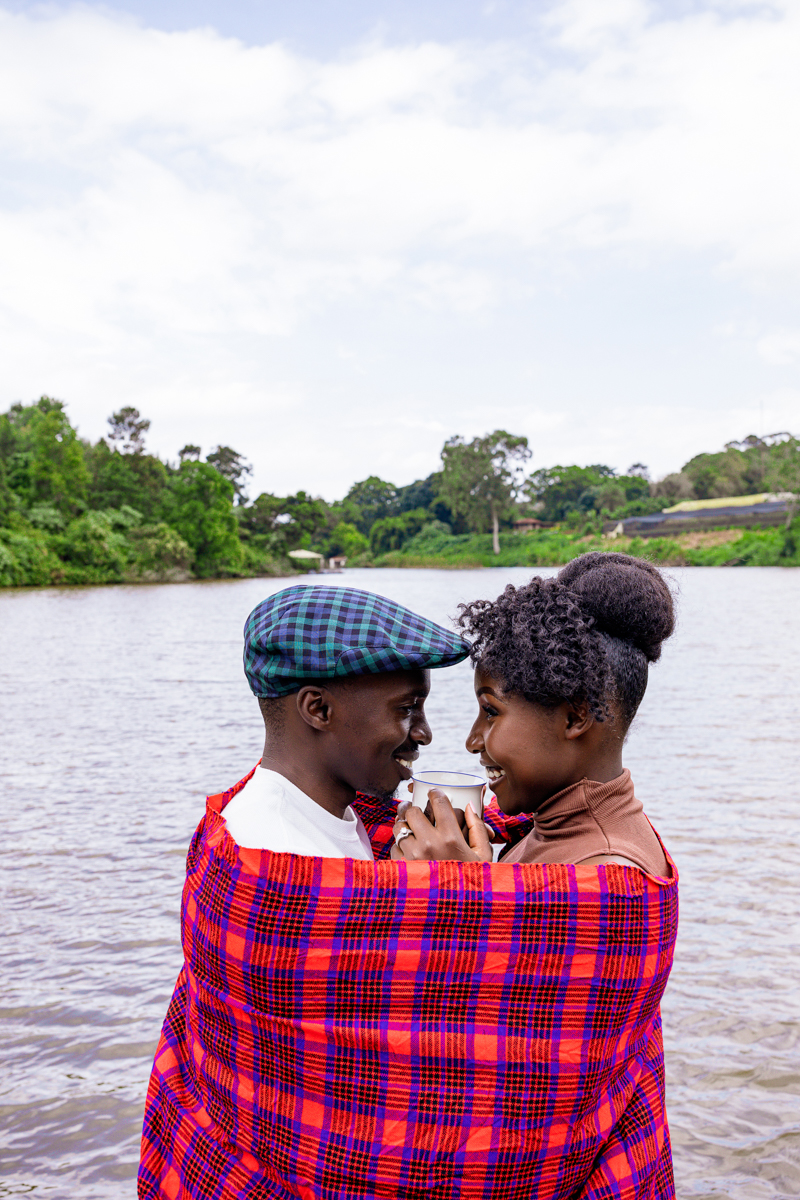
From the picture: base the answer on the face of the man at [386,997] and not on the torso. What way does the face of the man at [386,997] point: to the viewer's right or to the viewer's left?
to the viewer's right

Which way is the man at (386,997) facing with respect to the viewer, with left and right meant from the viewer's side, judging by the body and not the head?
facing to the right of the viewer

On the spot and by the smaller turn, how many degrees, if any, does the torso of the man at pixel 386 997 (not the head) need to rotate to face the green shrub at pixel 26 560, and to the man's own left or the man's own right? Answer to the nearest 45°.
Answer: approximately 90° to the man's own left
